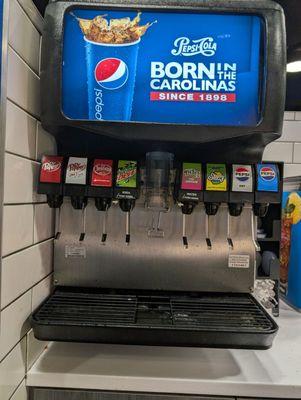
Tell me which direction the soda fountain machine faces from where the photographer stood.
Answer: facing the viewer
